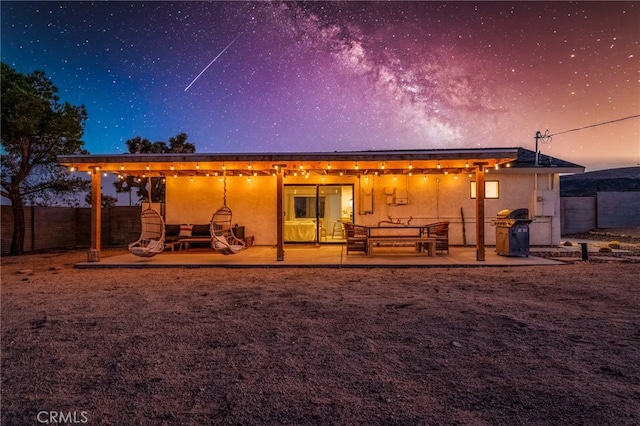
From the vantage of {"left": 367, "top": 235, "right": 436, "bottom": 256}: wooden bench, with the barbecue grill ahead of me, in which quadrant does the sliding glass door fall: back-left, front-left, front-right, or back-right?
back-left

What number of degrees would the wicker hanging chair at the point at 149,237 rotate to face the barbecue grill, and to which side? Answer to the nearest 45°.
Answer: approximately 90° to its left

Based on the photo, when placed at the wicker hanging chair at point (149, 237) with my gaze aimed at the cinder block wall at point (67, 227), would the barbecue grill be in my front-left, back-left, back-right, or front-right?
back-right

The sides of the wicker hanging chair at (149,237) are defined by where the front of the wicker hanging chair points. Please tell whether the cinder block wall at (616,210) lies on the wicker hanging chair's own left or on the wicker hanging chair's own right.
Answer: on the wicker hanging chair's own left

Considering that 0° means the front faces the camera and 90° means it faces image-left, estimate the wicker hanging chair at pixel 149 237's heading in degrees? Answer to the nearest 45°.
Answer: approximately 45°

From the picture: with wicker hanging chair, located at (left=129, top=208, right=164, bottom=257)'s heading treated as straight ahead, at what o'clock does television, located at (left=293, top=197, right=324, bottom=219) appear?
The television is roughly at 7 o'clock from the wicker hanging chair.

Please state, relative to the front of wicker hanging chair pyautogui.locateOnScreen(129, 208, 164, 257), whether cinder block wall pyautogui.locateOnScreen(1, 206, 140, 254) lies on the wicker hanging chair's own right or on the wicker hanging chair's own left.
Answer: on the wicker hanging chair's own right
